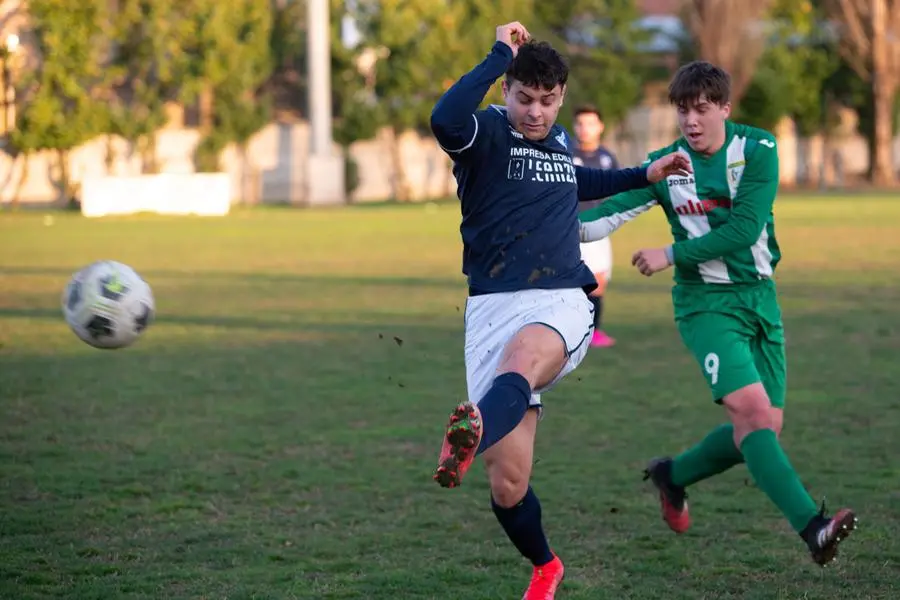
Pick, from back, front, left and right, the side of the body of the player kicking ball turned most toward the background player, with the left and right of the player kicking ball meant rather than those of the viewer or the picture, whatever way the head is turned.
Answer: back

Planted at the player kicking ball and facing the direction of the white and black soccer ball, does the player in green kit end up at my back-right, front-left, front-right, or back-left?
back-right

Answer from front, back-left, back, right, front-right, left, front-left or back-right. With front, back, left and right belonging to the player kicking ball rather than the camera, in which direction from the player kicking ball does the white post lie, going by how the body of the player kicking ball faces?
back

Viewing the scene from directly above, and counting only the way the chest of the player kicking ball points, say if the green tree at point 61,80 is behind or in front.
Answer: behind

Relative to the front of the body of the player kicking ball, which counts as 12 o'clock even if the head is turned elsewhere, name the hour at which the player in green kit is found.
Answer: The player in green kit is roughly at 8 o'clock from the player kicking ball.

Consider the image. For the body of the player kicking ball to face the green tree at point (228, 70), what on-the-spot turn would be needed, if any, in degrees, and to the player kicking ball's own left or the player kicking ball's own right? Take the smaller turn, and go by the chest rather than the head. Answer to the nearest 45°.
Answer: approximately 180°

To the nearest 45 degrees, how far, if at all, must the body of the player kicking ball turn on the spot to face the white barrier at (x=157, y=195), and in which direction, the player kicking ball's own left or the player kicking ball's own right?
approximately 180°

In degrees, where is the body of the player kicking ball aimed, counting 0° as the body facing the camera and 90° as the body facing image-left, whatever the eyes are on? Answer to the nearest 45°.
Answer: approximately 0°
